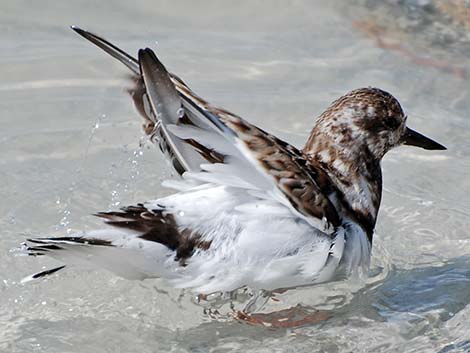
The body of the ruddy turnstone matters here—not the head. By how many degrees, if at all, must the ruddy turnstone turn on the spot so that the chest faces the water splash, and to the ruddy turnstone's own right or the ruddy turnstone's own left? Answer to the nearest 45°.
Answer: approximately 135° to the ruddy turnstone's own left

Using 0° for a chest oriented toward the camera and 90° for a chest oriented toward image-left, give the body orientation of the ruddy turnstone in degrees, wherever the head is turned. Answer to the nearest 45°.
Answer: approximately 270°
